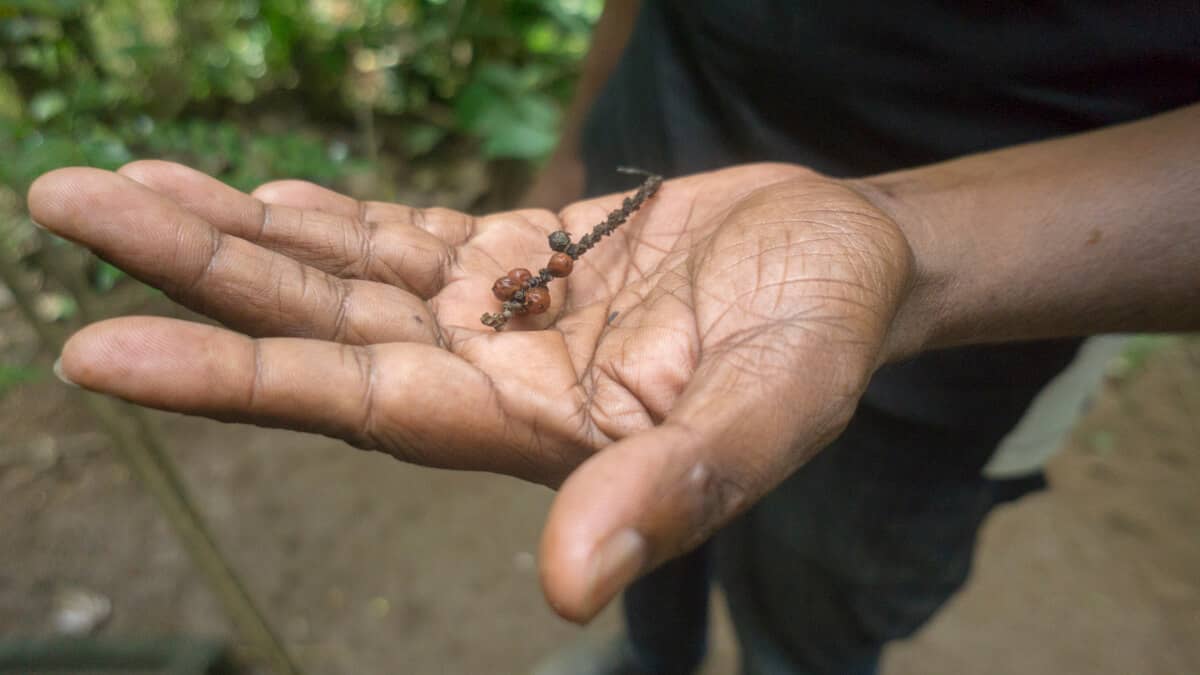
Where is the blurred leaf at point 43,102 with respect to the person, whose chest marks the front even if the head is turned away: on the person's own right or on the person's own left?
on the person's own right

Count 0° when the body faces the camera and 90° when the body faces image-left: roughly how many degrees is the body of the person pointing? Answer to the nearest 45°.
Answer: approximately 45°
